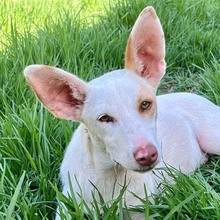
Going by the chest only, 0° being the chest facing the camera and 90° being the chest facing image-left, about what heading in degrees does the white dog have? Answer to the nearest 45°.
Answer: approximately 45°
